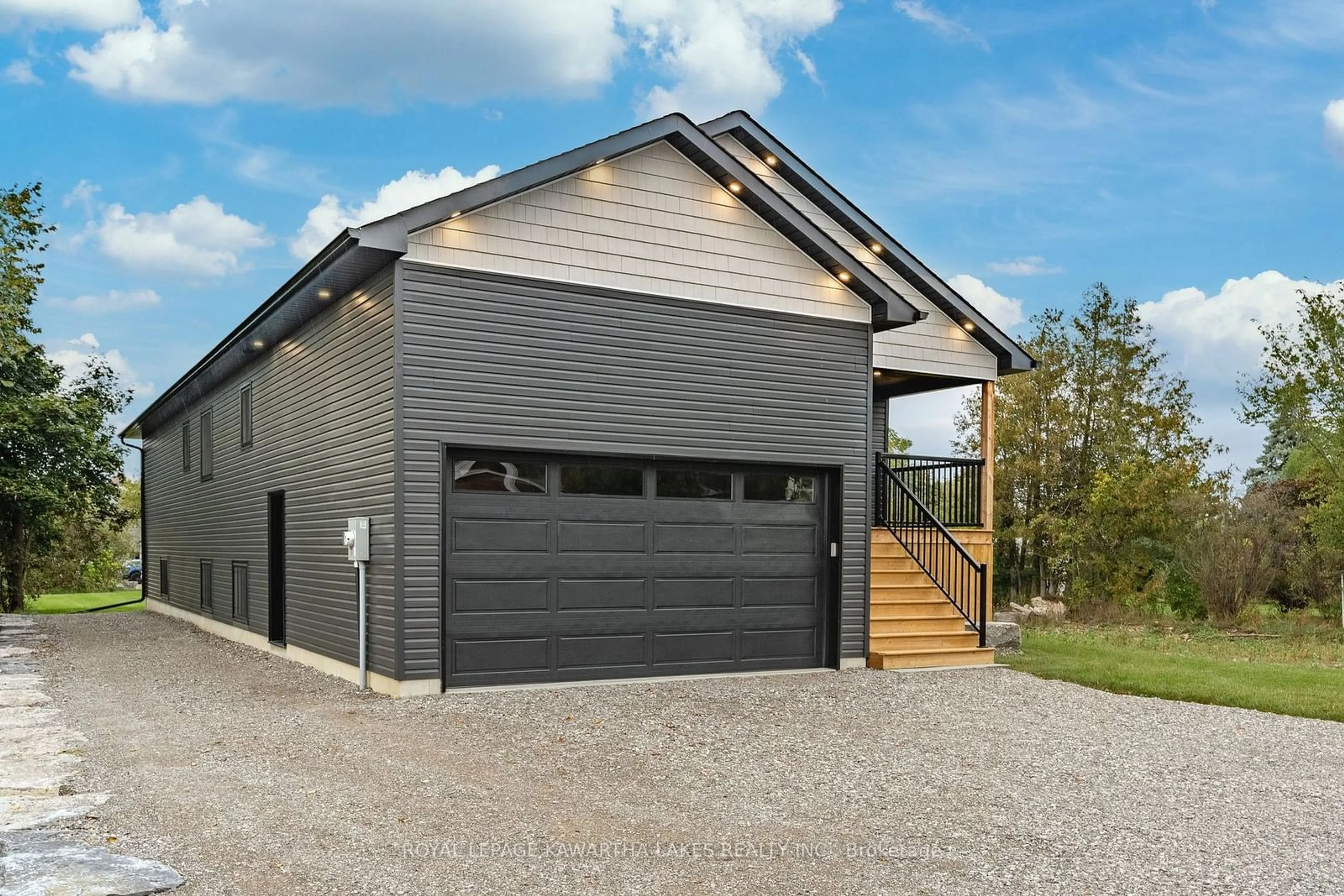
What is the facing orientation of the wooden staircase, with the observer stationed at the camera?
facing the viewer and to the right of the viewer

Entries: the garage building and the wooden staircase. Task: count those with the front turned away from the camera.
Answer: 0

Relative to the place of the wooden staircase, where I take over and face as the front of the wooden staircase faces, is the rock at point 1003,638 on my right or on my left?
on my left

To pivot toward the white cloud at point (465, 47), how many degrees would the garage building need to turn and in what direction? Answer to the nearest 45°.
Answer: approximately 135° to its left

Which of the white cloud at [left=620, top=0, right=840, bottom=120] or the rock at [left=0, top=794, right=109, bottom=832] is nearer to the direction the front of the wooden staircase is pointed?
the rock

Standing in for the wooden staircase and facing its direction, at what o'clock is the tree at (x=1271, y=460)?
The tree is roughly at 8 o'clock from the wooden staircase.

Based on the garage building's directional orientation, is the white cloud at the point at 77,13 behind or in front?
behind

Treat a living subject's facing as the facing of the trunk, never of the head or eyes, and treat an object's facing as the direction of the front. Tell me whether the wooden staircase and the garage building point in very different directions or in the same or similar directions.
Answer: same or similar directions
